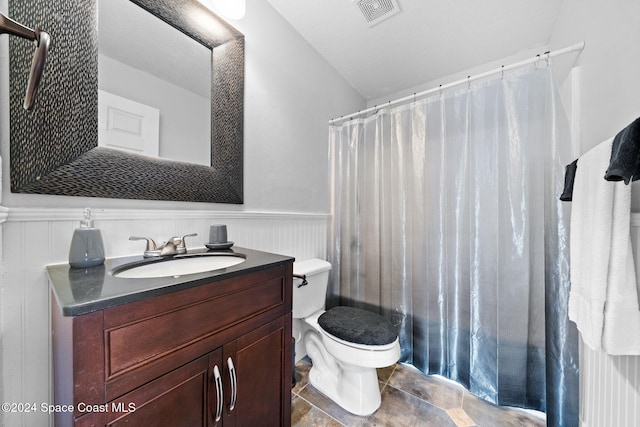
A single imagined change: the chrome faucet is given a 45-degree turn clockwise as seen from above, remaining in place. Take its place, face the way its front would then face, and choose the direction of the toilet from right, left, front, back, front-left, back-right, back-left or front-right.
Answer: left

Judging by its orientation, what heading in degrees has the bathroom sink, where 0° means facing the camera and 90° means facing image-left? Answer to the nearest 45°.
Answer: approximately 315°

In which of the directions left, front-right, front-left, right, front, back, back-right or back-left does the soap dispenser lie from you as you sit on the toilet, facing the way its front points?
right

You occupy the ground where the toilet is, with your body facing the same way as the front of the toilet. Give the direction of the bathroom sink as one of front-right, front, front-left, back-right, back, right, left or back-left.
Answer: right

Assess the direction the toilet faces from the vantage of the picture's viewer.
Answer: facing the viewer and to the right of the viewer

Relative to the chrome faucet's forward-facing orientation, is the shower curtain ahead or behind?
ahead
